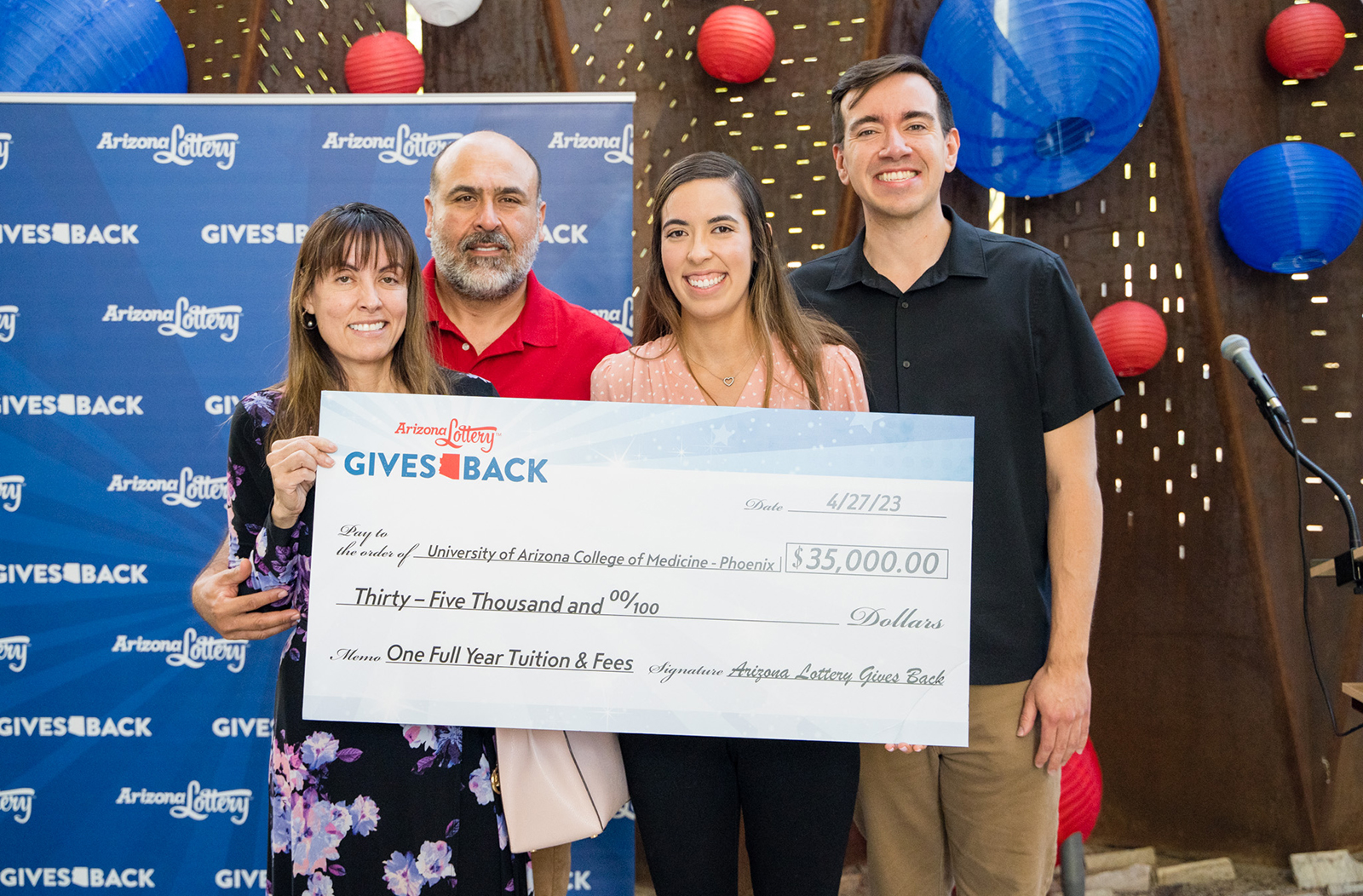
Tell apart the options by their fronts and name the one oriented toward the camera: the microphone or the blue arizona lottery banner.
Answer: the blue arizona lottery banner

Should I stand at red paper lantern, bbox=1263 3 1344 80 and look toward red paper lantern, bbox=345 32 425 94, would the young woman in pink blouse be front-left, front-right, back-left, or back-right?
front-left

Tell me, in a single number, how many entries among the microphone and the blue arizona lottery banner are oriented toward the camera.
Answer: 1

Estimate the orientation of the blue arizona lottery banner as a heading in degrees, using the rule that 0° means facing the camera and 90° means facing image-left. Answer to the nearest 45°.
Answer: approximately 0°

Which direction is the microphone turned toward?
to the viewer's left

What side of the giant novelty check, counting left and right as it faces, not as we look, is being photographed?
front

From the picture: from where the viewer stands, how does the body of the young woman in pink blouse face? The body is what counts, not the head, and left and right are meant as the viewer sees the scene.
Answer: facing the viewer

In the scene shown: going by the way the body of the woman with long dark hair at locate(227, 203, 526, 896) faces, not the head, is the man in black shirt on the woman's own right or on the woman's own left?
on the woman's own left

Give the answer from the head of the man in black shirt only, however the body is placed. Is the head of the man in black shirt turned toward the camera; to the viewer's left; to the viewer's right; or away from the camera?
toward the camera

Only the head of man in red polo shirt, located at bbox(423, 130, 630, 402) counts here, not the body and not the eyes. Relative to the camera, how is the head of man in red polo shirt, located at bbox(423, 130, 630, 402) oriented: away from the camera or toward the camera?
toward the camera

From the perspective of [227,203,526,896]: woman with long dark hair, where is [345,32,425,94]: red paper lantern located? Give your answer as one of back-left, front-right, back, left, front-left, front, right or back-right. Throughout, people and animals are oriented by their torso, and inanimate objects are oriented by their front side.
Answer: back

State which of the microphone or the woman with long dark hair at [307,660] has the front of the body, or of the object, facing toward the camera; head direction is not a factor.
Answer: the woman with long dark hair

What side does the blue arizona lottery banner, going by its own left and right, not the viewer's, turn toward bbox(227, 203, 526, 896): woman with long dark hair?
front

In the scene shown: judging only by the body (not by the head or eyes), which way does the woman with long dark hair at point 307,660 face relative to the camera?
toward the camera
